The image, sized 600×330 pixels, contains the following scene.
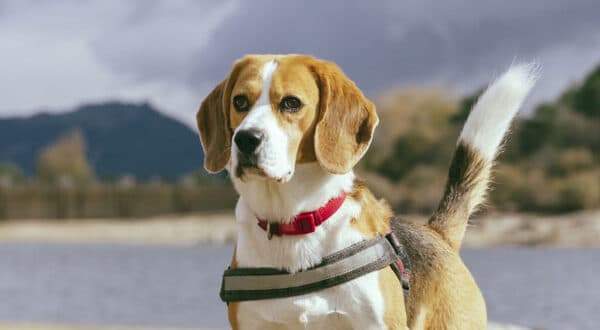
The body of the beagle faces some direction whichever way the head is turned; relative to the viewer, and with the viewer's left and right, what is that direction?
facing the viewer and to the left of the viewer
